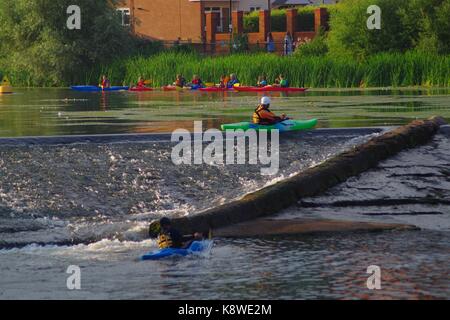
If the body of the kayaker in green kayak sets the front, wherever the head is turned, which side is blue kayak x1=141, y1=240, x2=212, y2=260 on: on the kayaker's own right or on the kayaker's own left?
on the kayaker's own right

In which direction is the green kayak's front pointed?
to the viewer's right

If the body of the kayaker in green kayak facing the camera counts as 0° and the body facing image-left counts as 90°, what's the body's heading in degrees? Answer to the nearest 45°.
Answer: approximately 270°

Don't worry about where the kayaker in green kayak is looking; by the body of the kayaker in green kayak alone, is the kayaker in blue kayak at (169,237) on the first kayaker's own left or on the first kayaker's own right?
on the first kayaker's own right
